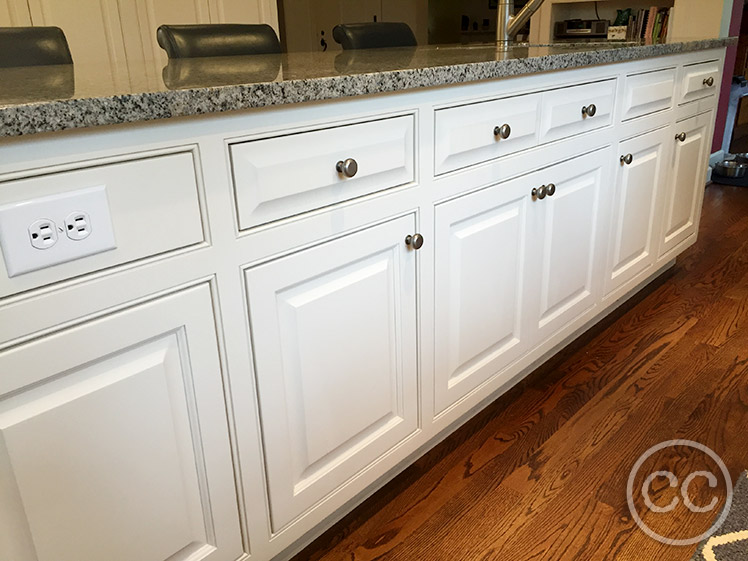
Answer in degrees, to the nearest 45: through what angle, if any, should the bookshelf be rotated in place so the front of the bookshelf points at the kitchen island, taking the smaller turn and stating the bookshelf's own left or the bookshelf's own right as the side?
0° — it already faces it

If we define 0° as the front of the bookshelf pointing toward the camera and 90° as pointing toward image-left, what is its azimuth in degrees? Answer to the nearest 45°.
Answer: approximately 0°
